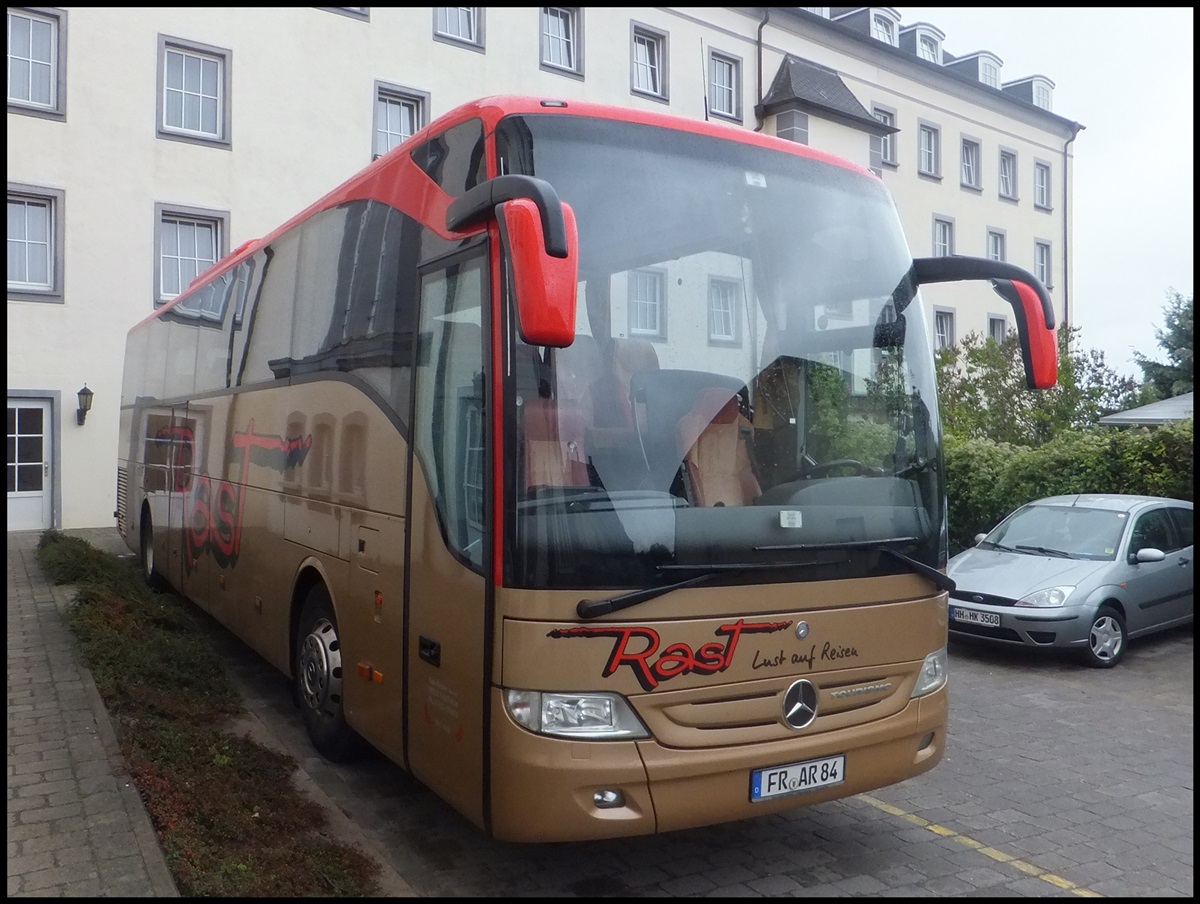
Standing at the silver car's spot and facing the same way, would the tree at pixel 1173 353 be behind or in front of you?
behind

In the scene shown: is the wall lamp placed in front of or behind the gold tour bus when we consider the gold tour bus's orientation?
behind

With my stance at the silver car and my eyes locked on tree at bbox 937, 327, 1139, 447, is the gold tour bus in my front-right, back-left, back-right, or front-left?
back-left

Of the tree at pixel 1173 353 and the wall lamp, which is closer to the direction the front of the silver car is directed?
the wall lamp

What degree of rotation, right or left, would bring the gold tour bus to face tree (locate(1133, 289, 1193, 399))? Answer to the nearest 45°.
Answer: approximately 90° to its left

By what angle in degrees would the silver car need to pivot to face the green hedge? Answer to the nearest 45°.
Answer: approximately 135° to its right

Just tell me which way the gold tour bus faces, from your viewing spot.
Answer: facing the viewer and to the right of the viewer

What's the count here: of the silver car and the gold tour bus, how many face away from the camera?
0

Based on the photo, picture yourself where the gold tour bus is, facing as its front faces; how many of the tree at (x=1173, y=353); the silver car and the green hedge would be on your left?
3

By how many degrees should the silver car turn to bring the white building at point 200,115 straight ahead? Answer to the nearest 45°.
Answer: approximately 45° to its right

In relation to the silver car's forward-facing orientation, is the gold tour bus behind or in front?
in front

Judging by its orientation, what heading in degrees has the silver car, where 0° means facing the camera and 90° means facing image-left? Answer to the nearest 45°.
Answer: approximately 45°

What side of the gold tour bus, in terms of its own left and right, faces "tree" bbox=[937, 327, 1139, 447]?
left
